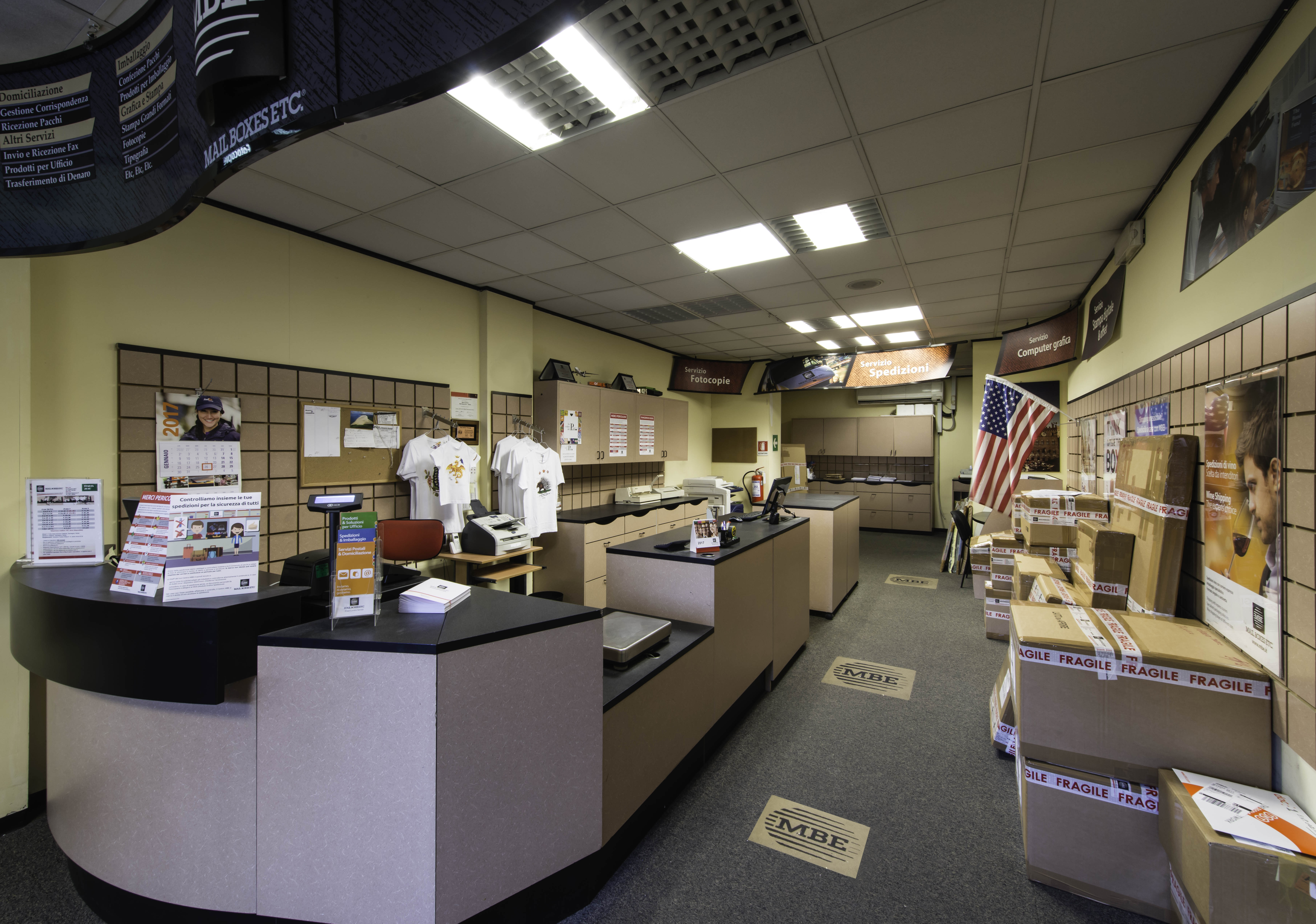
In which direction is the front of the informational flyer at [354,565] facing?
toward the camera

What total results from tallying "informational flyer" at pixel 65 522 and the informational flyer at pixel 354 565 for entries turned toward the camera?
2

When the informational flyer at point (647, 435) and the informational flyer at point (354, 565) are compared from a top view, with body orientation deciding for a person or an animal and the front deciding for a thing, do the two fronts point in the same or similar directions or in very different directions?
same or similar directions

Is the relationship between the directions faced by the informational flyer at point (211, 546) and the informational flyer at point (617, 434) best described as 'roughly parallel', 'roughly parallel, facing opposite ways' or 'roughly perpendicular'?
roughly parallel

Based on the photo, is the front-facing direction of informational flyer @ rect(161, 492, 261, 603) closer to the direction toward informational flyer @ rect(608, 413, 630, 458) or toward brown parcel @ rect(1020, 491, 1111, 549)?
the brown parcel

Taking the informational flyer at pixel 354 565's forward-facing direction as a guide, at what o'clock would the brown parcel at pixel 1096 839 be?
The brown parcel is roughly at 10 o'clock from the informational flyer.

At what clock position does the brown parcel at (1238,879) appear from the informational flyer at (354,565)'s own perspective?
The brown parcel is roughly at 10 o'clock from the informational flyer.

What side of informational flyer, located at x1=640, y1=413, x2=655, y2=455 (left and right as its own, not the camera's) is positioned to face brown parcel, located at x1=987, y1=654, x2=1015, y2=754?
front

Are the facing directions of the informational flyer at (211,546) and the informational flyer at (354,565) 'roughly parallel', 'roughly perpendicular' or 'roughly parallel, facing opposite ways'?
roughly parallel

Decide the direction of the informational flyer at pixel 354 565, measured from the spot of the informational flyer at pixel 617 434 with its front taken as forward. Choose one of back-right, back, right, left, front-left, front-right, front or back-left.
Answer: front-right

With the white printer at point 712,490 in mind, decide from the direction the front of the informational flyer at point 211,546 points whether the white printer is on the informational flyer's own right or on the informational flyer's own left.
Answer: on the informational flyer's own left

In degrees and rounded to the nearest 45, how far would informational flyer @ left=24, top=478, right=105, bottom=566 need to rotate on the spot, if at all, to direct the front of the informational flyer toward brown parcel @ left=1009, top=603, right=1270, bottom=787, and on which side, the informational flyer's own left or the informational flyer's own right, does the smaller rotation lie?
approximately 45° to the informational flyer's own left

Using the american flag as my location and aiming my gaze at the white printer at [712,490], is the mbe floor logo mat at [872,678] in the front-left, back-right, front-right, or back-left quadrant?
front-left

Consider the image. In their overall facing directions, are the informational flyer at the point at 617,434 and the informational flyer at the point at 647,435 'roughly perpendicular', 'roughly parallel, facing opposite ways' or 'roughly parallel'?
roughly parallel

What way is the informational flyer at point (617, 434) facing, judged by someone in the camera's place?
facing the viewer and to the right of the viewer

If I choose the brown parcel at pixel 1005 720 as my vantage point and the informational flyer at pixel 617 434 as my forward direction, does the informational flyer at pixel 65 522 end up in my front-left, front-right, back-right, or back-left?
front-left

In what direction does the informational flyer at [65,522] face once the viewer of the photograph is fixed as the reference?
facing the viewer

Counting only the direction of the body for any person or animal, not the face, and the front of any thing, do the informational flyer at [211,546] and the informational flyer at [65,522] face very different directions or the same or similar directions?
same or similar directions
